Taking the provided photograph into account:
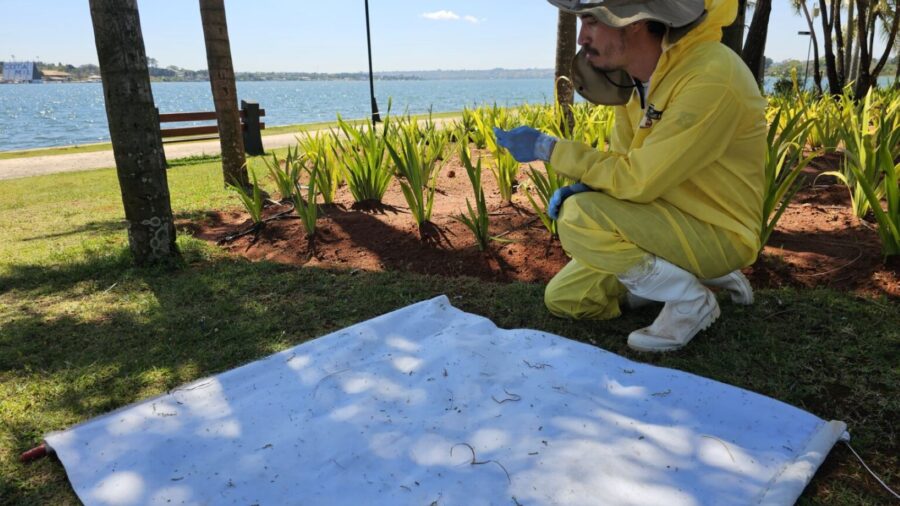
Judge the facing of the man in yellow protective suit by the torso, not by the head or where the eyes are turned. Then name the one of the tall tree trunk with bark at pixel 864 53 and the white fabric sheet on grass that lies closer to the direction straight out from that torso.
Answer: the white fabric sheet on grass

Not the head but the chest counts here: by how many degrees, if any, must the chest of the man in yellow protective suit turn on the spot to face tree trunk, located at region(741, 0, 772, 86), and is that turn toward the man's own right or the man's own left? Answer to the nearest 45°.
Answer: approximately 90° to the man's own right

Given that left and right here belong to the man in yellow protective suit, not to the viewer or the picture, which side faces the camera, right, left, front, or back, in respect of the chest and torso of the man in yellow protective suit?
left

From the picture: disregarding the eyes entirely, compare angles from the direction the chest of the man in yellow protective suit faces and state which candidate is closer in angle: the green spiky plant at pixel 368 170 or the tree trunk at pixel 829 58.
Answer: the green spiky plant

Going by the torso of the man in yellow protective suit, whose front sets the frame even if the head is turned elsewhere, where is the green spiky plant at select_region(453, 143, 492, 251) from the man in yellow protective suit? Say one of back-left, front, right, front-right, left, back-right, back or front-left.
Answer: front-right

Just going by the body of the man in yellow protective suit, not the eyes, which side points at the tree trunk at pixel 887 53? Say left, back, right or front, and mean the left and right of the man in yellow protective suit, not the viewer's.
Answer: right

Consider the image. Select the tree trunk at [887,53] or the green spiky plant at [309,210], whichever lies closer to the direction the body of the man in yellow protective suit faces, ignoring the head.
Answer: the green spiky plant

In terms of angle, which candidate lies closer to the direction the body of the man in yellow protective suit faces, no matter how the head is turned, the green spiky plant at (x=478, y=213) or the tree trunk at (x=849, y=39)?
the green spiky plant

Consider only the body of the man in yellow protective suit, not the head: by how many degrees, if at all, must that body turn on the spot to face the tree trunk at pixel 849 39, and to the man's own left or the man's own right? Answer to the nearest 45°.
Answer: approximately 90° to the man's own right

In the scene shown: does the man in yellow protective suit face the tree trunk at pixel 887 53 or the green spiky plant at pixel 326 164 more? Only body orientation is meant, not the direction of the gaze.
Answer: the green spiky plant

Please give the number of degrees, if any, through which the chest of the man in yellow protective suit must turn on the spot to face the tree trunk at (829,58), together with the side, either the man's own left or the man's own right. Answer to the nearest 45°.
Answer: approximately 90° to the man's own right

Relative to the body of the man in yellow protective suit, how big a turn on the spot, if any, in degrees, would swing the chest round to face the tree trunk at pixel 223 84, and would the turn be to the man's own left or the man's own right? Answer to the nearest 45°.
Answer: approximately 45° to the man's own right

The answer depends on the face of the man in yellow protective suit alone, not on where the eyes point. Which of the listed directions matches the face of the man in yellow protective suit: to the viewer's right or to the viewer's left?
to the viewer's left
